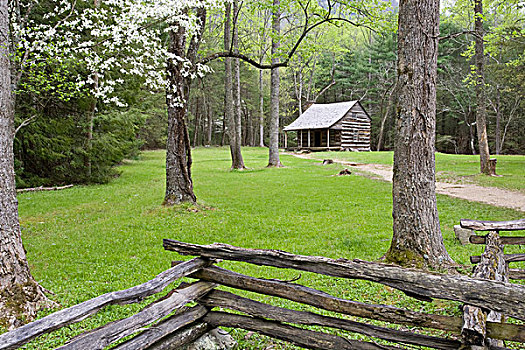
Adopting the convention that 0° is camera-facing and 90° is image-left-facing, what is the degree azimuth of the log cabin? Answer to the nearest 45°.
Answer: approximately 45°
